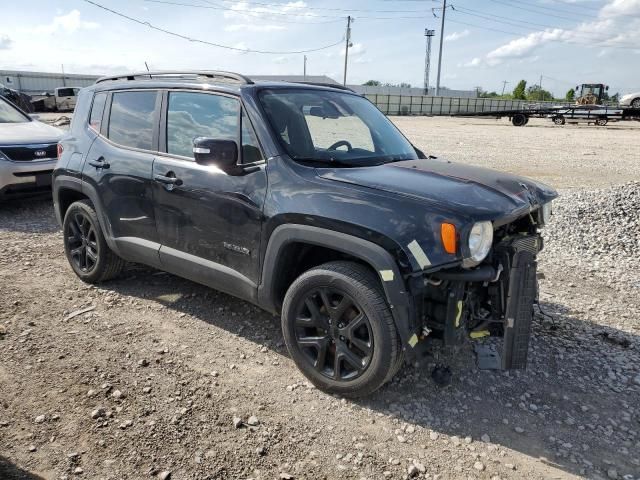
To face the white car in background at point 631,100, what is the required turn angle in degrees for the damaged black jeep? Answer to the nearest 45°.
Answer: approximately 90° to its left

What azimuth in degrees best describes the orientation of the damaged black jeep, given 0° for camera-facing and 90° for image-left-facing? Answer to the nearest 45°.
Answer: approximately 315°

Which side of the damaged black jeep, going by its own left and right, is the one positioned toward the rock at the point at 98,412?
right

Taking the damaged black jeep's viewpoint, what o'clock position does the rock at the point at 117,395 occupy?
The rock is roughly at 4 o'clock from the damaged black jeep.

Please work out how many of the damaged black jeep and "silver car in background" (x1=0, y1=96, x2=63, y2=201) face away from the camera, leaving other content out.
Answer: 0

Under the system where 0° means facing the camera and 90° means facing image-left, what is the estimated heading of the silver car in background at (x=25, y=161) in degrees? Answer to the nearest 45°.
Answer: approximately 315°
